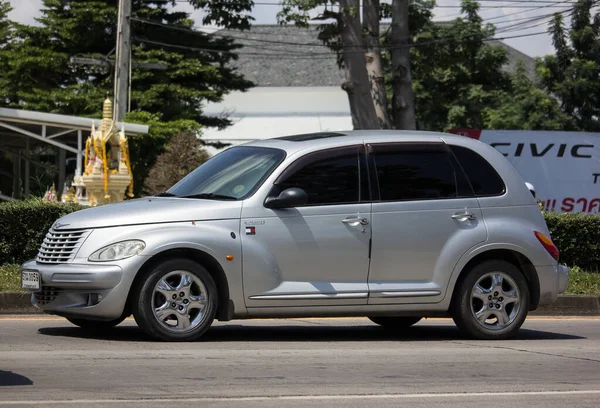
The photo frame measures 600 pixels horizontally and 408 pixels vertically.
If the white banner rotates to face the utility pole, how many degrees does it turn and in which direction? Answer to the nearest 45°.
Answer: approximately 90° to its right

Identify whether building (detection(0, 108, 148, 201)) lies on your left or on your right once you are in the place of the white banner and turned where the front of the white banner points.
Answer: on your right

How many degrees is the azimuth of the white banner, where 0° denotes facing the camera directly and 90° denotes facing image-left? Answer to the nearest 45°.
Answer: approximately 0°

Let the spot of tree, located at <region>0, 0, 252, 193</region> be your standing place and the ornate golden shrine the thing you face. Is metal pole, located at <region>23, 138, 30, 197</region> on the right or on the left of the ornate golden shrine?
right

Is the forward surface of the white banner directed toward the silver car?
yes

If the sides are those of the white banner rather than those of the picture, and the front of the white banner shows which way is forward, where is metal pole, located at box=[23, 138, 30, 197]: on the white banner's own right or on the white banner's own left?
on the white banner's own right

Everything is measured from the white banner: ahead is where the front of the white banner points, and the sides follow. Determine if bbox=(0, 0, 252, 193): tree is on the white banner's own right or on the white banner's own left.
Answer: on the white banner's own right

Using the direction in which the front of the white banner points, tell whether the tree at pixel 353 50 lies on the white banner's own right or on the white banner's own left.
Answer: on the white banner's own right

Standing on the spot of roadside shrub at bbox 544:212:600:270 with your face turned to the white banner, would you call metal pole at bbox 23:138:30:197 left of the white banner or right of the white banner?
left

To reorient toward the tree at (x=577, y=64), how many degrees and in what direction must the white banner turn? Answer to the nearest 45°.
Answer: approximately 180°

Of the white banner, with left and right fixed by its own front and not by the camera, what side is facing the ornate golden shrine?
right
